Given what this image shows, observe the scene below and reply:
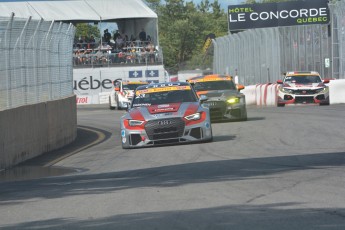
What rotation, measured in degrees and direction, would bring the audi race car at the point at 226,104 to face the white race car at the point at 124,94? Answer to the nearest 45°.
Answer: approximately 180°

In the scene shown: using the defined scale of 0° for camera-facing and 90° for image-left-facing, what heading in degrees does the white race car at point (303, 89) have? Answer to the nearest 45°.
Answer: approximately 0°

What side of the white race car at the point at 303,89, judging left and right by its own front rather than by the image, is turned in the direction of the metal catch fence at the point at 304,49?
back

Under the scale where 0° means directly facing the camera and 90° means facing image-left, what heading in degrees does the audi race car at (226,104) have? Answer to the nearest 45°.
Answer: approximately 0°

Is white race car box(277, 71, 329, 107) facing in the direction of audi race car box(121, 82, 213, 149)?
yes

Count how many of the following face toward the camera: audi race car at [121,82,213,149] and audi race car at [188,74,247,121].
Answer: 2

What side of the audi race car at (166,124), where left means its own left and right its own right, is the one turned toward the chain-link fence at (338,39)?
back

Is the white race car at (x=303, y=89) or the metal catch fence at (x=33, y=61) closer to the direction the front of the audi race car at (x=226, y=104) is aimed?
the metal catch fence

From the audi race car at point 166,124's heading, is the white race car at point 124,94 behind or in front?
behind

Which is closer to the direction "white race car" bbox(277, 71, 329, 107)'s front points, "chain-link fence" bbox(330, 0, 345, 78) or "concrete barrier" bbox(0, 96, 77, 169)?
the concrete barrier

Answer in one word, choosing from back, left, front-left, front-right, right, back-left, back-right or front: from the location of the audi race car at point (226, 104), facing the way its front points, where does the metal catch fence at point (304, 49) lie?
back

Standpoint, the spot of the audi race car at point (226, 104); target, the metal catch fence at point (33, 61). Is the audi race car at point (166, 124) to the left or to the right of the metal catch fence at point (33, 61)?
left
